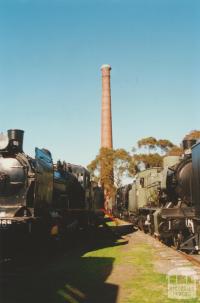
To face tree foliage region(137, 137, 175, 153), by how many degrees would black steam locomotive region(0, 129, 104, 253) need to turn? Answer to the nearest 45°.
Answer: approximately 135° to its right

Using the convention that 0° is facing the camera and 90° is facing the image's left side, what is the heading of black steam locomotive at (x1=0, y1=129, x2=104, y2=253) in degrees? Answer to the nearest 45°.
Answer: approximately 45°

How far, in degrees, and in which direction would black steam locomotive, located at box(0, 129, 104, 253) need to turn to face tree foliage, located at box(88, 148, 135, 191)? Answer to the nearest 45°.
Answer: approximately 135° to its right

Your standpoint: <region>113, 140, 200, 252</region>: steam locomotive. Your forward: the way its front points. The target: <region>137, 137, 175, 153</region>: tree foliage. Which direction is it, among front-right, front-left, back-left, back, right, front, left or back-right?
back-left

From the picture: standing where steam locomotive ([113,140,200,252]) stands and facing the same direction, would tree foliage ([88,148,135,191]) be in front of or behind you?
behind

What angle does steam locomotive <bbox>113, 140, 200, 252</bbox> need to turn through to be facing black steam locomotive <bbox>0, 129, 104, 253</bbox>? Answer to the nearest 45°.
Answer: approximately 90° to its right

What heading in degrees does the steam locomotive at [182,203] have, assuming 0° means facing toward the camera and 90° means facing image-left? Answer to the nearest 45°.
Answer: approximately 315°
